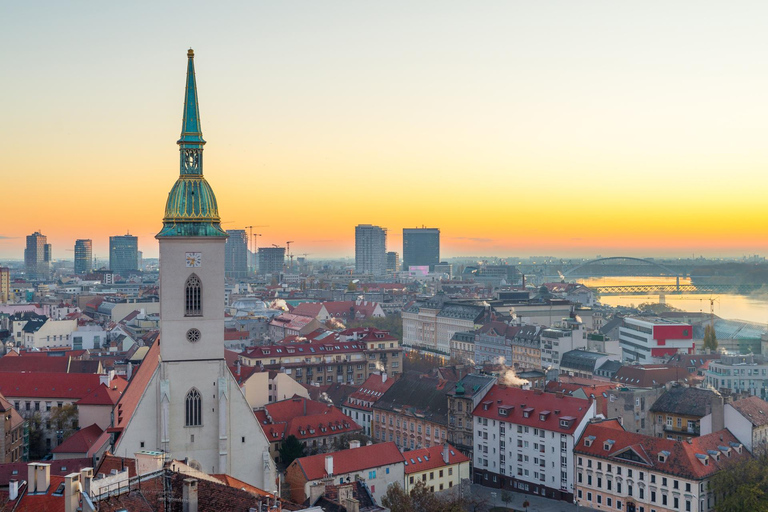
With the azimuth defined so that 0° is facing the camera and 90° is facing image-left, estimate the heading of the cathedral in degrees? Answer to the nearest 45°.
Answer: approximately 0°
